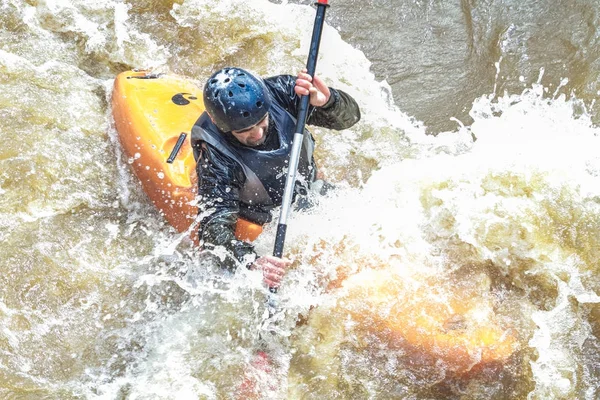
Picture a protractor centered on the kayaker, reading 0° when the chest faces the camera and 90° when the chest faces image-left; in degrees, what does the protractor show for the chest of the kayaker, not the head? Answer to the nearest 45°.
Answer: approximately 315°
